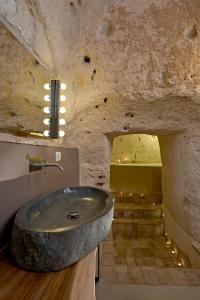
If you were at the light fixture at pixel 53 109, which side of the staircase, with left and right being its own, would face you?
front

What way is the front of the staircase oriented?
toward the camera

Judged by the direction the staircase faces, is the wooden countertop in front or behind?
in front

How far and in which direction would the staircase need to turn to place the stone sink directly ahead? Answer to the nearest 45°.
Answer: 0° — it already faces it
